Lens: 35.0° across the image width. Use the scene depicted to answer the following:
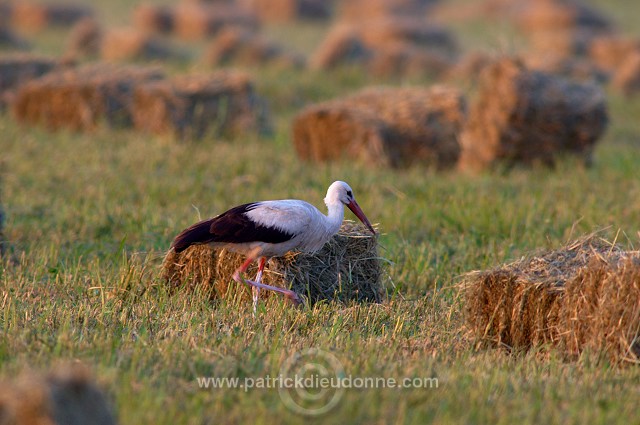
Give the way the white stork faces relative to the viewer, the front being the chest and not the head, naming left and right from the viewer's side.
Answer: facing to the right of the viewer

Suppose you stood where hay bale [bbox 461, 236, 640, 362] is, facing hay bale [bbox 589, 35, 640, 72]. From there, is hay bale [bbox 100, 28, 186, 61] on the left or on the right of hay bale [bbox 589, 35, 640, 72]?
left

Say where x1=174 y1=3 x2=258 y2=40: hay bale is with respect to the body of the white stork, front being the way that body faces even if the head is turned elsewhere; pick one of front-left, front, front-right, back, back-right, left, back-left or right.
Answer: left

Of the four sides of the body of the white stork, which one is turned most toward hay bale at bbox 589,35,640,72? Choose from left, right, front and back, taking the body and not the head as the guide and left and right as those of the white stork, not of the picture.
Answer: left

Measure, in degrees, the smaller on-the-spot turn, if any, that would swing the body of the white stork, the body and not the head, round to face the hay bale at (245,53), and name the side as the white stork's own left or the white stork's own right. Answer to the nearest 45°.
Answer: approximately 90° to the white stork's own left

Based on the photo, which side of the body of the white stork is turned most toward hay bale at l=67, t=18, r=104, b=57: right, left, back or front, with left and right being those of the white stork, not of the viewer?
left

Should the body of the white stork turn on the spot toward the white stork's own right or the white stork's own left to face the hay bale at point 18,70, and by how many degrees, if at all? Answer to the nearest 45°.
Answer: approximately 90° to the white stork's own left

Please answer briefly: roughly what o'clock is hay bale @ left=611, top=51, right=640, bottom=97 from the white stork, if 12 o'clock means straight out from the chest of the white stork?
The hay bale is roughly at 10 o'clock from the white stork.
